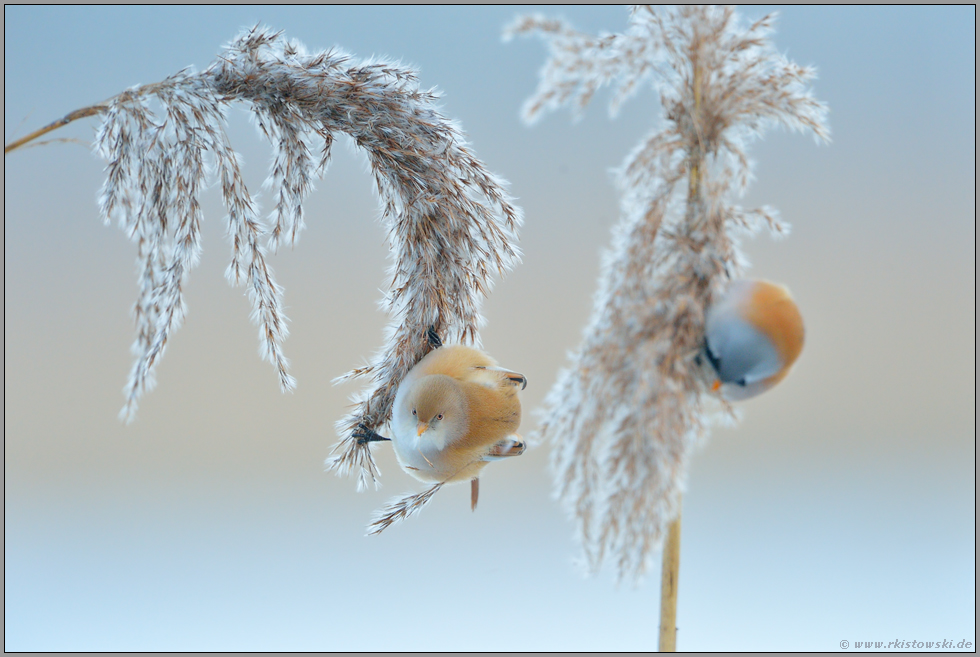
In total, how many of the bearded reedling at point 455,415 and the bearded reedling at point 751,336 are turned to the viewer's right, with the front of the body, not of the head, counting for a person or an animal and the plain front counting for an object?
0

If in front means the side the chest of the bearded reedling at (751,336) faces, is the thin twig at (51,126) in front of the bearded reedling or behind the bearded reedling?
in front

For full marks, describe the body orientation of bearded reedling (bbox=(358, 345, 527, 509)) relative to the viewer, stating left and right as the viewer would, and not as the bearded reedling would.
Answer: facing the viewer and to the left of the viewer
